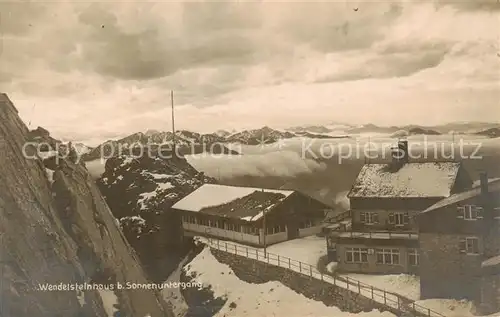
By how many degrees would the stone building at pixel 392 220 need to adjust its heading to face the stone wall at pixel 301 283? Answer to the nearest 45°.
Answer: approximately 90° to its right

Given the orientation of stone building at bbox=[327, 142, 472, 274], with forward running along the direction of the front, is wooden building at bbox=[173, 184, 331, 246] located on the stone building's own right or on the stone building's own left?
on the stone building's own right

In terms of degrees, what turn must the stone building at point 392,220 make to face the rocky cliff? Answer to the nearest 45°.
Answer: approximately 90° to its right

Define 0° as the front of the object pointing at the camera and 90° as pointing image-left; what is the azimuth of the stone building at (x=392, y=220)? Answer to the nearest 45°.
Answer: approximately 0°
